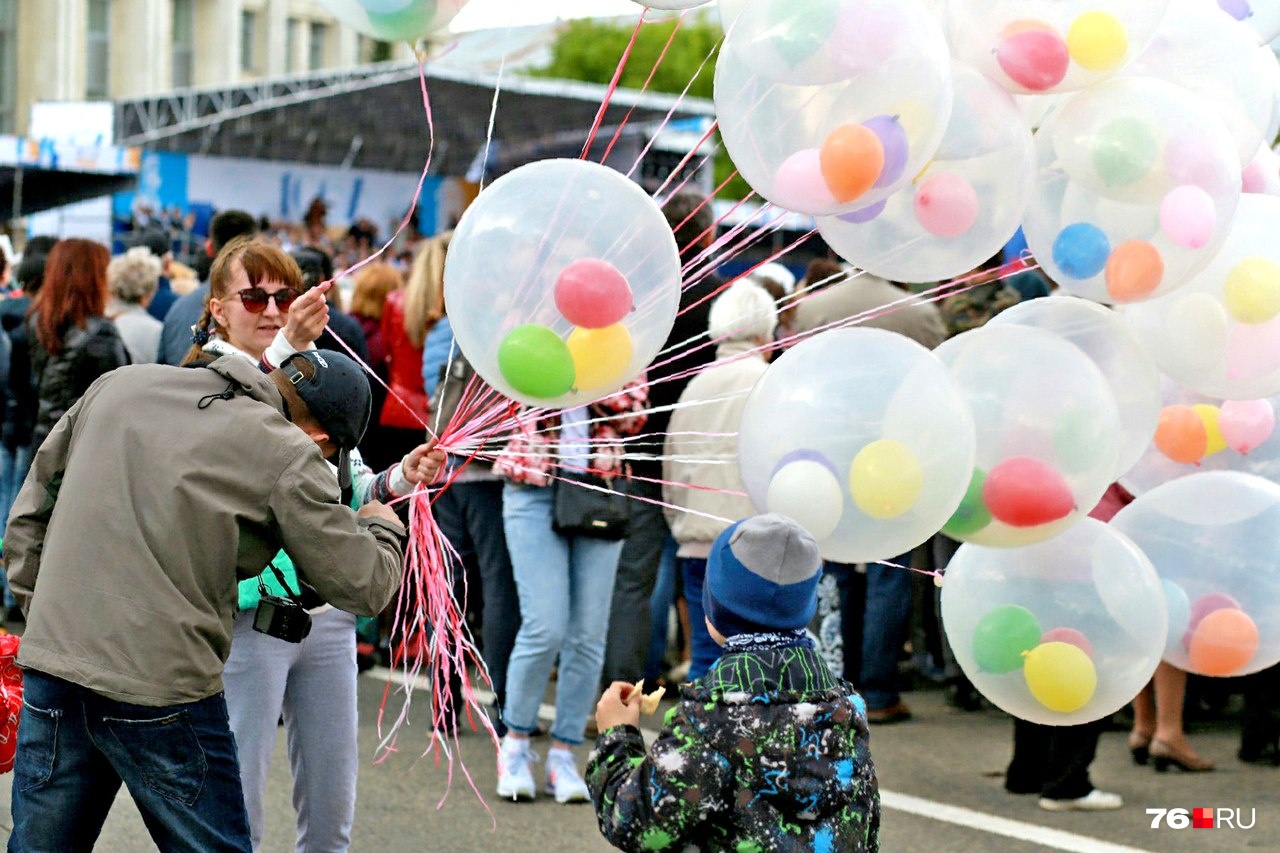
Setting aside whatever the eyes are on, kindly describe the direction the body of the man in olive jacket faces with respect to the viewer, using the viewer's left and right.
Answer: facing away from the viewer and to the right of the viewer

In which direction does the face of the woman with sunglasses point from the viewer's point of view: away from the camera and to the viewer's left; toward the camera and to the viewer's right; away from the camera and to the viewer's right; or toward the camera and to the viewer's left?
toward the camera and to the viewer's right

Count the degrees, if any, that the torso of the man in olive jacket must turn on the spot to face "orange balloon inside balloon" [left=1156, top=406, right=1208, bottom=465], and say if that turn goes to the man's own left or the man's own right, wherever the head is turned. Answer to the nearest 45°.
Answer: approximately 45° to the man's own right

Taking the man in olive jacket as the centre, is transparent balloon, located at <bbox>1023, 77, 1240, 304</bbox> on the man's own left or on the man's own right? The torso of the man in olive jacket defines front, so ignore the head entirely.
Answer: on the man's own right

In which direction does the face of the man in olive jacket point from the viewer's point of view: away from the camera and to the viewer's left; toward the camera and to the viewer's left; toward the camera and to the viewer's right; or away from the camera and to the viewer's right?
away from the camera and to the viewer's right

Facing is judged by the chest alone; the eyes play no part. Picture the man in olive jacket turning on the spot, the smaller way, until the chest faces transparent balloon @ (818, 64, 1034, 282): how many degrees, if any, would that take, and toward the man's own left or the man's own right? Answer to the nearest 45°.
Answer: approximately 45° to the man's own right

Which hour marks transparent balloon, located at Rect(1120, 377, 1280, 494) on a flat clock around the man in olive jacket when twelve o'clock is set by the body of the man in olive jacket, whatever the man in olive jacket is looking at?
The transparent balloon is roughly at 1 o'clock from the man in olive jacket.

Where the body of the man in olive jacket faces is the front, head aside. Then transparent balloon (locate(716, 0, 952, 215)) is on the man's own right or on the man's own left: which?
on the man's own right

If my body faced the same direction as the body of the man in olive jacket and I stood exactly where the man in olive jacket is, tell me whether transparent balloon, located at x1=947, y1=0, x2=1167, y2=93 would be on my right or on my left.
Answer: on my right
